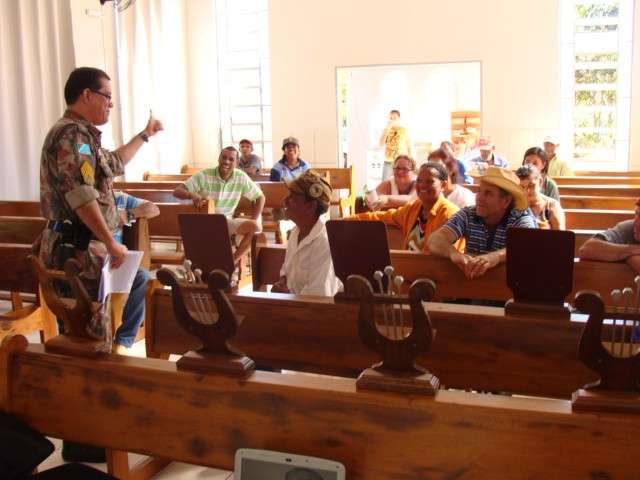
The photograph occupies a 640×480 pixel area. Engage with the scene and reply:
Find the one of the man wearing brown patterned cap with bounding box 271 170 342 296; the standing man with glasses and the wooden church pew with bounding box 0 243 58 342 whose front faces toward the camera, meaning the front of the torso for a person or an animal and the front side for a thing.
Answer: the wooden church pew

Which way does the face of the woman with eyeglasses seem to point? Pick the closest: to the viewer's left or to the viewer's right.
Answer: to the viewer's left

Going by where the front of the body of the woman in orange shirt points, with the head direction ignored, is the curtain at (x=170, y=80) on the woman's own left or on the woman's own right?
on the woman's own right

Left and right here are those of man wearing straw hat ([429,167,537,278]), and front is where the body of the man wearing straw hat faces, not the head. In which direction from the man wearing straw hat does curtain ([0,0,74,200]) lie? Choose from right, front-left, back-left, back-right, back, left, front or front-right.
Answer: right

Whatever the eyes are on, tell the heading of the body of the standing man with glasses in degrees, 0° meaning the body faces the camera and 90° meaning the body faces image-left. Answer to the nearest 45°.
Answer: approximately 270°

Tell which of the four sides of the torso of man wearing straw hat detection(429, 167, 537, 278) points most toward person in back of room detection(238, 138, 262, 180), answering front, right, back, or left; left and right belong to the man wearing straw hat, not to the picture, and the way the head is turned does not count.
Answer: right

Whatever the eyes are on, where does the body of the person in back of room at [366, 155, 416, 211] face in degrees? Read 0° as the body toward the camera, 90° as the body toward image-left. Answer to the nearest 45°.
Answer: approximately 45°

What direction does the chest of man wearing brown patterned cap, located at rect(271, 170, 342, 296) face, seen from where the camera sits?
to the viewer's left

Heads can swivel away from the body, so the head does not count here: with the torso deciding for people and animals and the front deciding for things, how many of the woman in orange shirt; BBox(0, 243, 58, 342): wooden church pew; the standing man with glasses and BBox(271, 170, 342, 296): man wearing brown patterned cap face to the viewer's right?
1

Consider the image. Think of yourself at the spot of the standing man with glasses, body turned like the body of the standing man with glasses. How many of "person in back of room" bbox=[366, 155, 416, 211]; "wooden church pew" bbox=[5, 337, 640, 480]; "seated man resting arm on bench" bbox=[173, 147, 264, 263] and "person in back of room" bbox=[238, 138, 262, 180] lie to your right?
1

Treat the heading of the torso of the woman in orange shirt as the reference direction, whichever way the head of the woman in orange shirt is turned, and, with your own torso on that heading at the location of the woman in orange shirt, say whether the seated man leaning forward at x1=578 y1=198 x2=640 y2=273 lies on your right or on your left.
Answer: on your left

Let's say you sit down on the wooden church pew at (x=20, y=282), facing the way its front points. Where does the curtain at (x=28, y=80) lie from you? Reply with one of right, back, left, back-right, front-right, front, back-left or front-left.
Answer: back

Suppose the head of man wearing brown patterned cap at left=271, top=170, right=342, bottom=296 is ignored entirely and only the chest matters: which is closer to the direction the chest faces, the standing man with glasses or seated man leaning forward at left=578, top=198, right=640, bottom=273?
the standing man with glasses

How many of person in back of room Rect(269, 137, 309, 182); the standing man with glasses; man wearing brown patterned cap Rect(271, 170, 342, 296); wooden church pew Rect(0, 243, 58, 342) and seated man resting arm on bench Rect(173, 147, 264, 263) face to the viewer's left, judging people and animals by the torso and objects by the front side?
1

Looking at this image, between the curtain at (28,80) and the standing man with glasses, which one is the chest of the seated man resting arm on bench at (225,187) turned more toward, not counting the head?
the standing man with glasses
